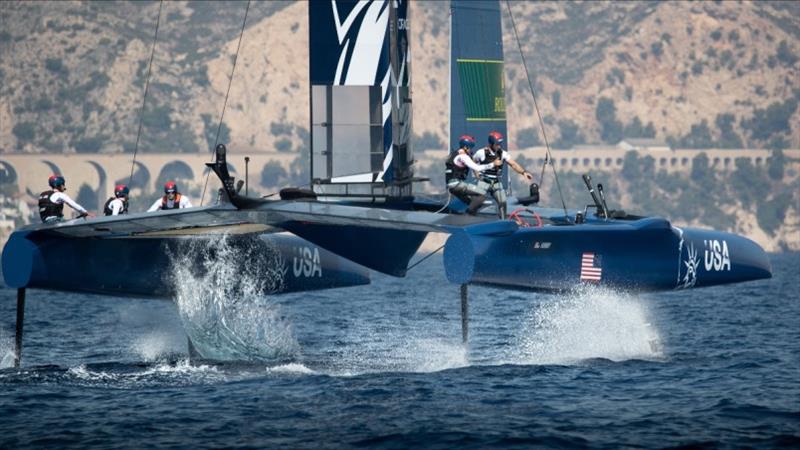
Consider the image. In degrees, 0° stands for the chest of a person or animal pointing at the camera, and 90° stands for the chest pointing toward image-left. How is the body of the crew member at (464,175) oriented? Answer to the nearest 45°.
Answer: approximately 270°

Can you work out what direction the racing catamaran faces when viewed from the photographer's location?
facing away from the viewer and to the right of the viewer

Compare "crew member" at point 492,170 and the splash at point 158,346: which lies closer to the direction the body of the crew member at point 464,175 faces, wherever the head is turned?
the crew member

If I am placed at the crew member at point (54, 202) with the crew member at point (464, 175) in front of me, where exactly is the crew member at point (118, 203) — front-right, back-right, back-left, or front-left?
front-left

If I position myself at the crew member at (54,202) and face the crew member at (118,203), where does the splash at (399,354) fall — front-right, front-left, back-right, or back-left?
front-right
